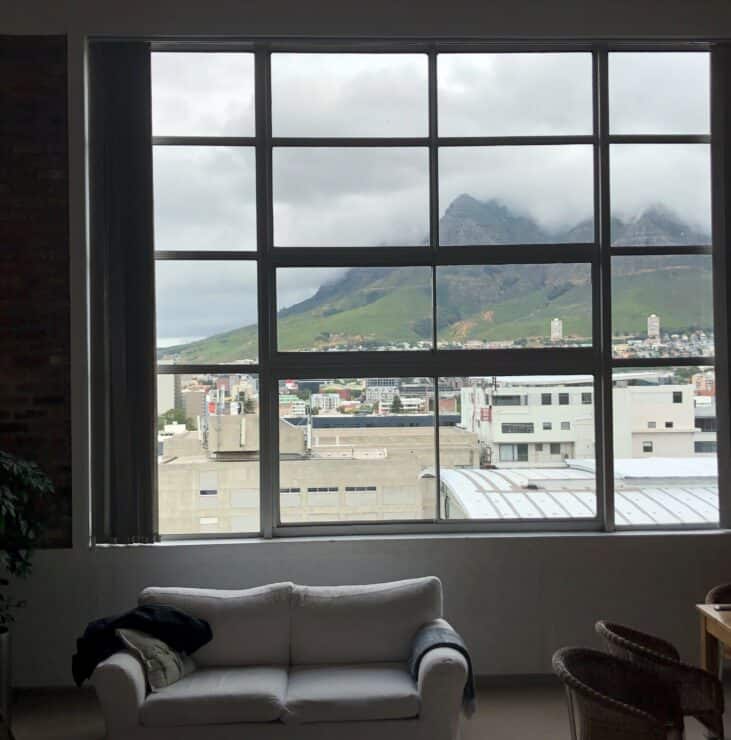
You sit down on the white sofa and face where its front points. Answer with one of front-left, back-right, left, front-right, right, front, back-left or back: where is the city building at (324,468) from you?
back

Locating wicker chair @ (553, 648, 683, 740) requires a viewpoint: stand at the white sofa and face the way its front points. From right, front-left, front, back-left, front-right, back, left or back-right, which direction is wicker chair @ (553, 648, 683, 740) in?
front-left

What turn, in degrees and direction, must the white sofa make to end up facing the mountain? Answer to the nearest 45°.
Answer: approximately 135° to its left

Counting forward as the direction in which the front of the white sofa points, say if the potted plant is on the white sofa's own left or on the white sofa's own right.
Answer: on the white sofa's own right

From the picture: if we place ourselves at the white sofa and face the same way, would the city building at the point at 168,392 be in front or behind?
behind

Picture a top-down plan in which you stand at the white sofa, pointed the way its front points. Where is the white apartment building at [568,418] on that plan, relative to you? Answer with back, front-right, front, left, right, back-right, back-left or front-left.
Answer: back-left

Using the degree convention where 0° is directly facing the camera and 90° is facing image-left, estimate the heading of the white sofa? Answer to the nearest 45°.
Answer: approximately 0°

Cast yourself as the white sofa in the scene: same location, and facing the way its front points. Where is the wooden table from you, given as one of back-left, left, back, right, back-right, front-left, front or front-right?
left

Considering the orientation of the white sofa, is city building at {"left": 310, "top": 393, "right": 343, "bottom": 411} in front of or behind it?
behind
